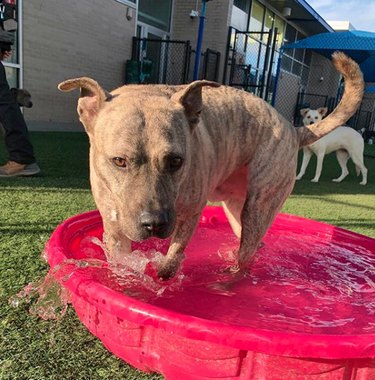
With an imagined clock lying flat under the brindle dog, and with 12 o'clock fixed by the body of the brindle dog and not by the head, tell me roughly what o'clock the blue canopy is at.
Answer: The blue canopy is roughly at 5 o'clock from the brindle dog.

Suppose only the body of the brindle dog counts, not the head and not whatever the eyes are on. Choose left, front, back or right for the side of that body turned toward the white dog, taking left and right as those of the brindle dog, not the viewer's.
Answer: back

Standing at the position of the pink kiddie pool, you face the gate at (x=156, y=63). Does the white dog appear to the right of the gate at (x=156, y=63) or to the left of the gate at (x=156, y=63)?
right

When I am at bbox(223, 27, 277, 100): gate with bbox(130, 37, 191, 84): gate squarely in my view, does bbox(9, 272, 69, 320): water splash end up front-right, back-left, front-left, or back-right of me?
front-left

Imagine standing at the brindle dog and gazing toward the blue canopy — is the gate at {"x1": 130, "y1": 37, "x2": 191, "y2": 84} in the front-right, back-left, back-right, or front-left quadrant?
front-left

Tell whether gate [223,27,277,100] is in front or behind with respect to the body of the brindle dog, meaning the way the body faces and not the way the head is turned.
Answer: behind

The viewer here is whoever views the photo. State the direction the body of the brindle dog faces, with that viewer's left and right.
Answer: facing the viewer and to the left of the viewer

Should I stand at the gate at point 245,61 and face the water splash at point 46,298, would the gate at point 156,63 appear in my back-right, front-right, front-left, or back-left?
front-right

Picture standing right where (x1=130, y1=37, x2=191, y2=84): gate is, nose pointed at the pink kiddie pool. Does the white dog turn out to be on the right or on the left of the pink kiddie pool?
left

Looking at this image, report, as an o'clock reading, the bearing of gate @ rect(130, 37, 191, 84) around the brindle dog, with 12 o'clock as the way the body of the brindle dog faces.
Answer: The gate is roughly at 4 o'clock from the brindle dog.
